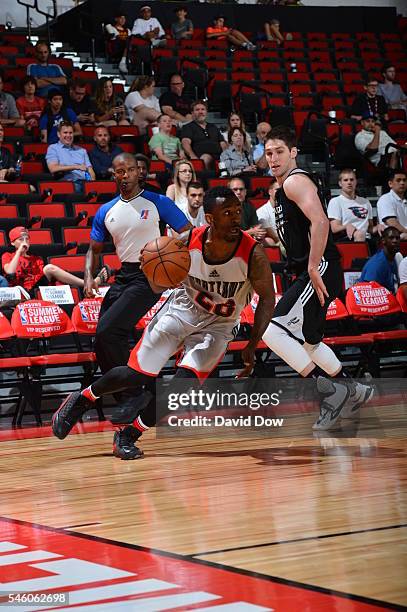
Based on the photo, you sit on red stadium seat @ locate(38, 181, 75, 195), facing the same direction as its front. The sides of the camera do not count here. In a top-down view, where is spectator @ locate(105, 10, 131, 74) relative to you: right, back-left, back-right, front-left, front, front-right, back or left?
back

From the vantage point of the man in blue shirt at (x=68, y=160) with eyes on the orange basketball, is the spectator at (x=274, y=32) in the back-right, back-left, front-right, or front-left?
back-left

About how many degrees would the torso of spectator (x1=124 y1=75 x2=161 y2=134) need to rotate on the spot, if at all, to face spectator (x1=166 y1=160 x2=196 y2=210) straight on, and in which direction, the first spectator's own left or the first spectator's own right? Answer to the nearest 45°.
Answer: approximately 45° to the first spectator's own right

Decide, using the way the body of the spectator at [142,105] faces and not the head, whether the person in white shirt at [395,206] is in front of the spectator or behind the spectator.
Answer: in front

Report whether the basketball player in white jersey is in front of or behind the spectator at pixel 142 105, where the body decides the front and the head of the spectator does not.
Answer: in front

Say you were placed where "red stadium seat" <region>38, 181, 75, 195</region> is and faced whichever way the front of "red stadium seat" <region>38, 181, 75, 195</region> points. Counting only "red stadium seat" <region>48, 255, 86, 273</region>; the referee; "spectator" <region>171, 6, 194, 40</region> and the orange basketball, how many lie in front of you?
3

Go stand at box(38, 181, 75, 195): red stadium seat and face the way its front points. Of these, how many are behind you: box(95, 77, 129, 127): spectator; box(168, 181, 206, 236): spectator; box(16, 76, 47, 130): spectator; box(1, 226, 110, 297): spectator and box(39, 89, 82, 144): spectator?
3

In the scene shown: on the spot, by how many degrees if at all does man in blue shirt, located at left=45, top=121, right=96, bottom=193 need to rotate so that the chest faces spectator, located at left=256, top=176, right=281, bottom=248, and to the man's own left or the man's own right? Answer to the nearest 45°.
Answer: approximately 45° to the man's own left

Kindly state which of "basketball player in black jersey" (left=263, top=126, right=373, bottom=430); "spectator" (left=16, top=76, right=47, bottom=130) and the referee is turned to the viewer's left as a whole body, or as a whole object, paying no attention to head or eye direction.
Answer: the basketball player in black jersey
